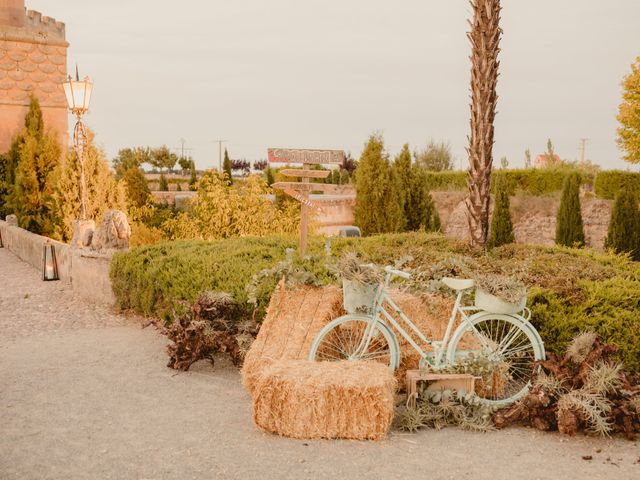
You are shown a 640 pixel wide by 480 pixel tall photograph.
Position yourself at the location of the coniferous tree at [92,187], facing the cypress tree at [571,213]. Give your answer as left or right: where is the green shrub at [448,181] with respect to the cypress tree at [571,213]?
left

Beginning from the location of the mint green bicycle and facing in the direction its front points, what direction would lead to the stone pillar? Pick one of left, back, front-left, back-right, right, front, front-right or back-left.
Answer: front-right

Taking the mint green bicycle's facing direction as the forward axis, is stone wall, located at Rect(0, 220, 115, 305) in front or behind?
in front

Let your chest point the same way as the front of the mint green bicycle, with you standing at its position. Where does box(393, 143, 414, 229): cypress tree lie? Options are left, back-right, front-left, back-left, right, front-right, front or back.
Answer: right

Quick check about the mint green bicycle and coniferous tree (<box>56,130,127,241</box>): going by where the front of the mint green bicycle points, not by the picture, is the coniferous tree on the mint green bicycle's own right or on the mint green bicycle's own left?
on the mint green bicycle's own right

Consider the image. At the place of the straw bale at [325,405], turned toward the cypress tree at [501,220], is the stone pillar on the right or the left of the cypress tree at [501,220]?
left

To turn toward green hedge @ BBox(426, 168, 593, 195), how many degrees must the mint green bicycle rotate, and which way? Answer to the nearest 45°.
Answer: approximately 90° to its right

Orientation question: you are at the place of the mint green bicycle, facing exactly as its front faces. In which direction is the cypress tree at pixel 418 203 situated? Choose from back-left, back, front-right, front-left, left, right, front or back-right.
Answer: right

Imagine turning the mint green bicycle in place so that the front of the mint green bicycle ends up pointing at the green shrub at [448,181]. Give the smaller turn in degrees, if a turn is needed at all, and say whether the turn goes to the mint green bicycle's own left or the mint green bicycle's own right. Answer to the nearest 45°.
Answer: approximately 90° to the mint green bicycle's own right

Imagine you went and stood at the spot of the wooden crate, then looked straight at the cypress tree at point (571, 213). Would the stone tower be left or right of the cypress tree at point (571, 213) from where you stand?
left

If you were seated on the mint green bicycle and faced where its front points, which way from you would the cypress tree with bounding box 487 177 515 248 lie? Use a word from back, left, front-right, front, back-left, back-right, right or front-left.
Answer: right

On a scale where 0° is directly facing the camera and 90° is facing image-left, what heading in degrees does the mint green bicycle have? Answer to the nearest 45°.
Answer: approximately 90°

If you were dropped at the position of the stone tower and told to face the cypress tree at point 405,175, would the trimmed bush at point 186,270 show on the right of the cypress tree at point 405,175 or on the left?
right

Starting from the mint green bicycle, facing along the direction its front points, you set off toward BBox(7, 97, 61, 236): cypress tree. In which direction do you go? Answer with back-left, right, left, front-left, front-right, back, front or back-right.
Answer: front-right

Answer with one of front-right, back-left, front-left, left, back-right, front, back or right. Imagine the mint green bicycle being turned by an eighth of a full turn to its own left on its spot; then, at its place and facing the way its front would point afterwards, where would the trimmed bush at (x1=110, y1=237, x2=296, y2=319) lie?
right

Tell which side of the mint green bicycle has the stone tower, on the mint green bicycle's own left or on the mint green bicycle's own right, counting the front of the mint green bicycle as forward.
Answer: on the mint green bicycle's own right
